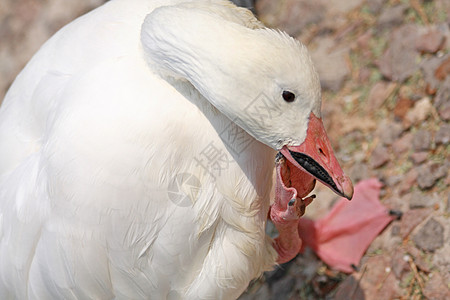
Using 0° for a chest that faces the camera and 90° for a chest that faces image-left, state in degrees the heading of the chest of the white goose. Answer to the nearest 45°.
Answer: approximately 270°

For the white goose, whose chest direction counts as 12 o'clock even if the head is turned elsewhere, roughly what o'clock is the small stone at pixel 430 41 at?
The small stone is roughly at 11 o'clock from the white goose.

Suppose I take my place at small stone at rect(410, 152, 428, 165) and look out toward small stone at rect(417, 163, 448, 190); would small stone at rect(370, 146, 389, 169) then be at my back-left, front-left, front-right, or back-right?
back-right

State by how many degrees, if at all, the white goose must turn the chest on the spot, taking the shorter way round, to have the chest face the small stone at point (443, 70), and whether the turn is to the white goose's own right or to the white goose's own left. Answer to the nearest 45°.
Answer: approximately 45° to the white goose's own left

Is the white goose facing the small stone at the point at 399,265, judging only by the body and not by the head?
yes

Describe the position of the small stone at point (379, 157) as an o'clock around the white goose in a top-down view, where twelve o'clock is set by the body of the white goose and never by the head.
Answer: The small stone is roughly at 11 o'clock from the white goose.
